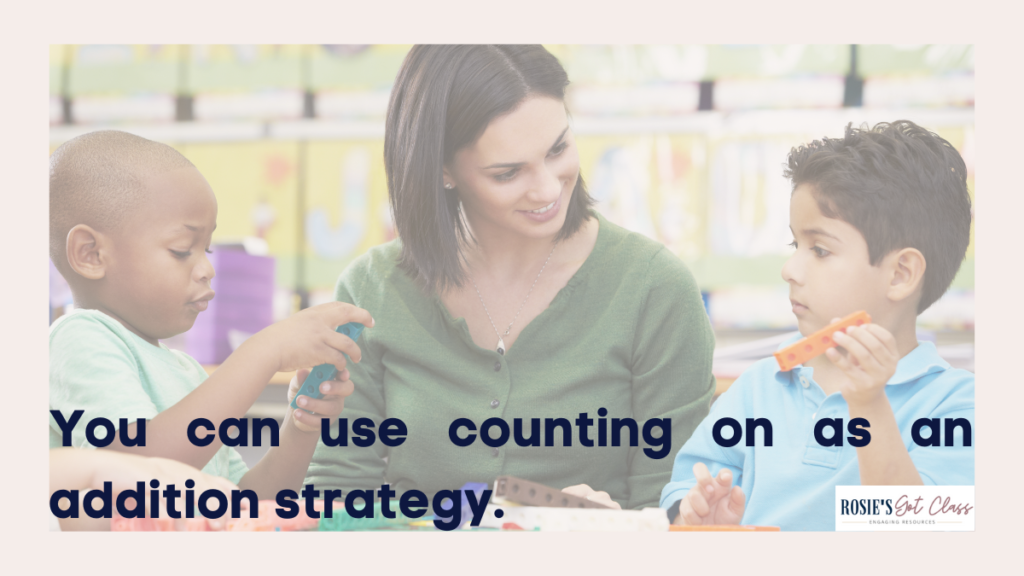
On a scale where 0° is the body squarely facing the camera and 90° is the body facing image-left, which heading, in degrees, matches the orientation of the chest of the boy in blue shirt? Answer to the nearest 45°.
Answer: approximately 45°

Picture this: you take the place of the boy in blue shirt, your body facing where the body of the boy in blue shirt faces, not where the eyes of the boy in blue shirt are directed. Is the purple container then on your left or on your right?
on your right

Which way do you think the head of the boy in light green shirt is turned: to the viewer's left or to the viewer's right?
to the viewer's right

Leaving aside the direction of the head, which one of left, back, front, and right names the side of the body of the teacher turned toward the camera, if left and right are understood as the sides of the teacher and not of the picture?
front

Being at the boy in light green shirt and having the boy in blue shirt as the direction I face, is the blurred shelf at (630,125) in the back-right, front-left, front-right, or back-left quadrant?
front-left

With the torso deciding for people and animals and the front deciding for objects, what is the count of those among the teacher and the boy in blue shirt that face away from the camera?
0

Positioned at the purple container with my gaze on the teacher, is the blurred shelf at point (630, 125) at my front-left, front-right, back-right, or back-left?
front-left

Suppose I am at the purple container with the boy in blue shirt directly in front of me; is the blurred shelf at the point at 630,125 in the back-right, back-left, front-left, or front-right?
front-left
